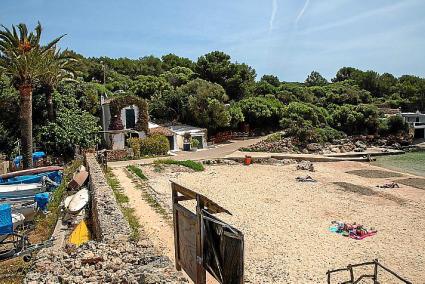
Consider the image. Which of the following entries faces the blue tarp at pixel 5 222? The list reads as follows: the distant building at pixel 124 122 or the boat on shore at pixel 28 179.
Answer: the distant building

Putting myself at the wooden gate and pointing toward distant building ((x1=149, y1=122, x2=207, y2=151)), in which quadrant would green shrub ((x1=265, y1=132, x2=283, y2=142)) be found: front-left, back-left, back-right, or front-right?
front-right

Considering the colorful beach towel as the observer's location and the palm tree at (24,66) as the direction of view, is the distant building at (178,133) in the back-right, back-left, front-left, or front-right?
front-right

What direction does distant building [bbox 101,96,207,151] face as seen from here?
toward the camera

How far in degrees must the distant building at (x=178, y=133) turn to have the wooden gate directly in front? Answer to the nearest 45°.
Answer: approximately 45° to its right

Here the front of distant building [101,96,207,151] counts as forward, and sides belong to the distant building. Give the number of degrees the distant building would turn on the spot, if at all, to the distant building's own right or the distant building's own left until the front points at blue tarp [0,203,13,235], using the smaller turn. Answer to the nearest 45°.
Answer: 0° — it already faces it

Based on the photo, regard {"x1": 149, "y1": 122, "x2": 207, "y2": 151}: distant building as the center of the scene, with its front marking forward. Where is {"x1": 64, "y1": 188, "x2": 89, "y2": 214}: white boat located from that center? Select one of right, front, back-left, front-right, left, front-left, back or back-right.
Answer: front-right

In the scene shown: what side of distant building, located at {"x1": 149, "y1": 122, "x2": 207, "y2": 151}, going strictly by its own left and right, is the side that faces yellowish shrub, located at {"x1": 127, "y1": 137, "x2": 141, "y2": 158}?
right

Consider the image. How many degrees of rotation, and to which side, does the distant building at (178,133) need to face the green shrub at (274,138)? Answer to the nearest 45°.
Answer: approximately 45° to its left
